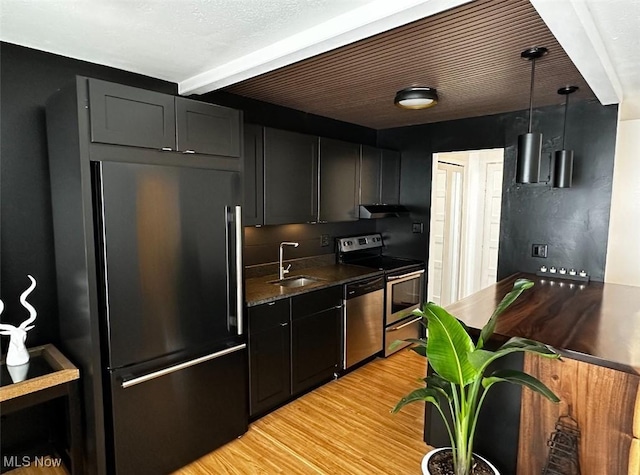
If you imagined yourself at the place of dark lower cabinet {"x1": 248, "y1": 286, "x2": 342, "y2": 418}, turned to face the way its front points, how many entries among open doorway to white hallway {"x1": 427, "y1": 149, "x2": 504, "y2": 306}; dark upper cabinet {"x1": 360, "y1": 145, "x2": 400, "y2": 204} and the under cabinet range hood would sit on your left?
3

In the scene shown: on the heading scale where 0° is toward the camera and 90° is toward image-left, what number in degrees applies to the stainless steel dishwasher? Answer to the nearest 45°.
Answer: approximately 315°

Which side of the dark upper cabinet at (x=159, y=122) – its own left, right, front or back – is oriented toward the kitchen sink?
left

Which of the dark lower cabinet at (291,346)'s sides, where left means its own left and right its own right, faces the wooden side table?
right

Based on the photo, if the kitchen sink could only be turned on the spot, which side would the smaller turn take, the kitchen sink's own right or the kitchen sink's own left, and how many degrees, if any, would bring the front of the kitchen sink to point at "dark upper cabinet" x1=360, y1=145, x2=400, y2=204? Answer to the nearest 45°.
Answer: approximately 90° to the kitchen sink's own left

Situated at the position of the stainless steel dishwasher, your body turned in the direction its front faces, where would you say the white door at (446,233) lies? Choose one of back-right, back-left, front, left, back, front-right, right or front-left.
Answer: left

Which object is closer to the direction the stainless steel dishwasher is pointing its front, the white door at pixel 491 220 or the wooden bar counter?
the wooden bar counter

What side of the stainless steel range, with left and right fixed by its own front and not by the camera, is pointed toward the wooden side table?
right
